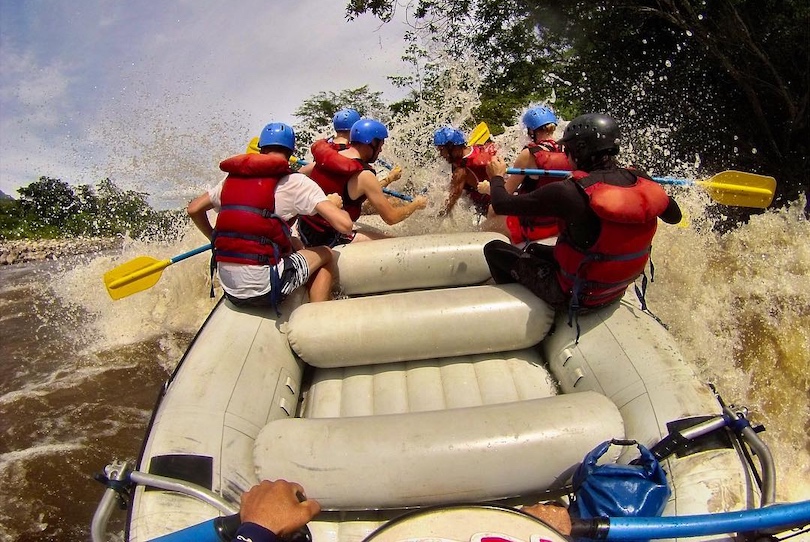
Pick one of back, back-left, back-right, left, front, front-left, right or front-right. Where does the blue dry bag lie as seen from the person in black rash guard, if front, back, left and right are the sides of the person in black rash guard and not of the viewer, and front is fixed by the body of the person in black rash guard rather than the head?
back-left

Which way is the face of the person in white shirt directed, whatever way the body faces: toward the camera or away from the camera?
away from the camera

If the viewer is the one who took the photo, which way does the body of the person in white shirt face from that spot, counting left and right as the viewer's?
facing away from the viewer and to the right of the viewer

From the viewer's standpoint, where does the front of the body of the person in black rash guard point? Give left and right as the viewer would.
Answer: facing away from the viewer and to the left of the viewer

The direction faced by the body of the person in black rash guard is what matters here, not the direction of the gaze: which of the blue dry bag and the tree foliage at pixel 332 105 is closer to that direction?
the tree foliage
